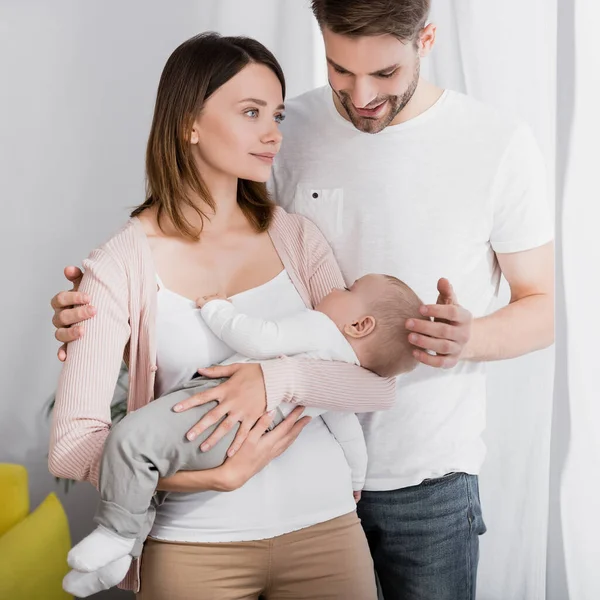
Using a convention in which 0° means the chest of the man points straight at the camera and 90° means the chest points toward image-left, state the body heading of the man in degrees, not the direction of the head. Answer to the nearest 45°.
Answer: approximately 45°

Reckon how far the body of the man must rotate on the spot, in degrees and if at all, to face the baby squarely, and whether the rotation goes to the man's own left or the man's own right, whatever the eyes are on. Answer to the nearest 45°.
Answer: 0° — they already face them

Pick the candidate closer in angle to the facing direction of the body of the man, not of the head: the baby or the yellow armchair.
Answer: the baby

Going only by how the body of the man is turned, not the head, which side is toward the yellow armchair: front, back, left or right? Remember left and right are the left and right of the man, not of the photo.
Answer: right
